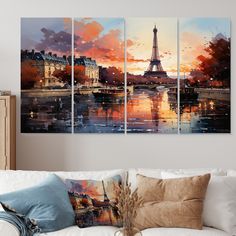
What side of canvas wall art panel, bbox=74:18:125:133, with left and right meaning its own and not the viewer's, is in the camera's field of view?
front

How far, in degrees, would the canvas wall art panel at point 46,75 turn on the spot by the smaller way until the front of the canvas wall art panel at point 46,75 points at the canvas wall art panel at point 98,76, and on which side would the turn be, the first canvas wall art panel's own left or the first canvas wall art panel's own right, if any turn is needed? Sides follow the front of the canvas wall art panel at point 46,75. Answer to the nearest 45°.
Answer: approximately 90° to the first canvas wall art panel's own left

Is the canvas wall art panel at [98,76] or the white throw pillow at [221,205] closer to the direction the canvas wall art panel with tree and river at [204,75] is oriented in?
the white throw pillow

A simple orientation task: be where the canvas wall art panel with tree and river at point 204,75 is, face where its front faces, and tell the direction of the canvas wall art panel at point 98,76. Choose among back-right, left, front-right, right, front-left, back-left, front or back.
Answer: right

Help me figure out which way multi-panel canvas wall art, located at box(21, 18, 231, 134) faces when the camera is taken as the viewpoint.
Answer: facing the viewer

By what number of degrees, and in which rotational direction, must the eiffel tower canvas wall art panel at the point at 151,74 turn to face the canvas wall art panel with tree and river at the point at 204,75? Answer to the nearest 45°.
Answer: approximately 90° to its left

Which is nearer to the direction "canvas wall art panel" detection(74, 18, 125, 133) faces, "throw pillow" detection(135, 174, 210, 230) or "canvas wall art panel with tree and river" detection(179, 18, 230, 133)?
the throw pillow

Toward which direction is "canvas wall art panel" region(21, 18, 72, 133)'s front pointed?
toward the camera

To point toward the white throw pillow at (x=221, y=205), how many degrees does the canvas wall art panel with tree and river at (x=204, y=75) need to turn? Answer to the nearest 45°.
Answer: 0° — it already faces it

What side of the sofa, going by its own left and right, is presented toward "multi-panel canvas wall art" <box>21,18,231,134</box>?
back

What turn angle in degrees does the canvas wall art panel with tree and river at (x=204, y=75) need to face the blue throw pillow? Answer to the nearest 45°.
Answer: approximately 45° to its right

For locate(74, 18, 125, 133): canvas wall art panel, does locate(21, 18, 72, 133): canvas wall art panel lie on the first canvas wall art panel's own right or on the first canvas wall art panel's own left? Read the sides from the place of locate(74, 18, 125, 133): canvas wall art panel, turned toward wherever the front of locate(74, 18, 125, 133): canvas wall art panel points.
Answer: on the first canvas wall art panel's own right

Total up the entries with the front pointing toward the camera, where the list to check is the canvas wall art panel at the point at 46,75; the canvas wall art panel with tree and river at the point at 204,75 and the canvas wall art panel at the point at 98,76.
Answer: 3
